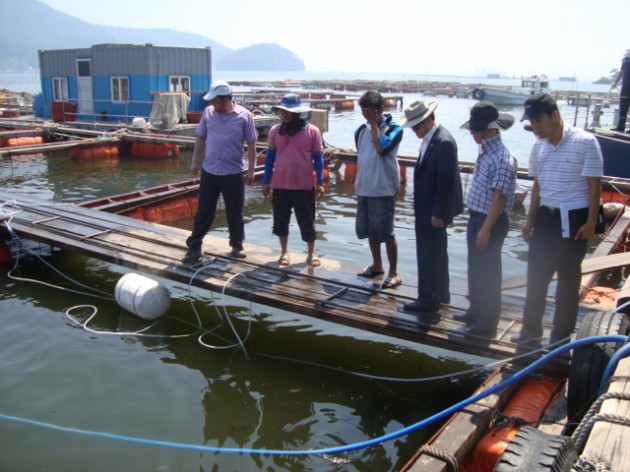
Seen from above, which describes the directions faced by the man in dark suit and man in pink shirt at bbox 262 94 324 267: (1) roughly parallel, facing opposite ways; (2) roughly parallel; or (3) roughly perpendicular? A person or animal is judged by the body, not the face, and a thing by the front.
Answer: roughly perpendicular

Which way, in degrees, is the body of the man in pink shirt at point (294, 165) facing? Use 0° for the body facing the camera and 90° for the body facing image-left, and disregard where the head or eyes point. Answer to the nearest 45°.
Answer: approximately 0°

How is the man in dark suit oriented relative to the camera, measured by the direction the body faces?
to the viewer's left

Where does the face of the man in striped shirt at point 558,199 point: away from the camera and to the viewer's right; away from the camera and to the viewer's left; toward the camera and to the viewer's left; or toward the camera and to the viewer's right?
toward the camera and to the viewer's left

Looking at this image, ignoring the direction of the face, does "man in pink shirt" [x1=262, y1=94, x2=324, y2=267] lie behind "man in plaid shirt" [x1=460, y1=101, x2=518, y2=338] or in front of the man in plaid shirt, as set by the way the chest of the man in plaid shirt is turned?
in front

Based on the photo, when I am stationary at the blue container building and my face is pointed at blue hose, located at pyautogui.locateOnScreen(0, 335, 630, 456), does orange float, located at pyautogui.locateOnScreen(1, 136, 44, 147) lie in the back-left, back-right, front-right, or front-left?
front-right

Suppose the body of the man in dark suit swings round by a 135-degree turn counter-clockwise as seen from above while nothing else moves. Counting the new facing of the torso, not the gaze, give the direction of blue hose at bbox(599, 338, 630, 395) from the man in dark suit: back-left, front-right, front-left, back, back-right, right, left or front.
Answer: front

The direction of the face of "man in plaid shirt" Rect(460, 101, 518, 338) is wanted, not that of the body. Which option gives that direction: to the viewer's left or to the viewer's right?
to the viewer's left

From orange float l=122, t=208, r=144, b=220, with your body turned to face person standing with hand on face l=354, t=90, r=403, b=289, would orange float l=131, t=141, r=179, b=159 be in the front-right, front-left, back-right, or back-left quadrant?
back-left

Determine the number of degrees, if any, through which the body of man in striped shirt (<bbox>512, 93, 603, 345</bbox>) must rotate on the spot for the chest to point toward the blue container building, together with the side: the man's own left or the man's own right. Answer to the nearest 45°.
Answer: approximately 90° to the man's own right

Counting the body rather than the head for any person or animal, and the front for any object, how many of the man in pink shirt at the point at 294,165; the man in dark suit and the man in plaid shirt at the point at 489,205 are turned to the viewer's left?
2

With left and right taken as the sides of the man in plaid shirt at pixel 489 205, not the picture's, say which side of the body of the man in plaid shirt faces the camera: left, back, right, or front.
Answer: left
